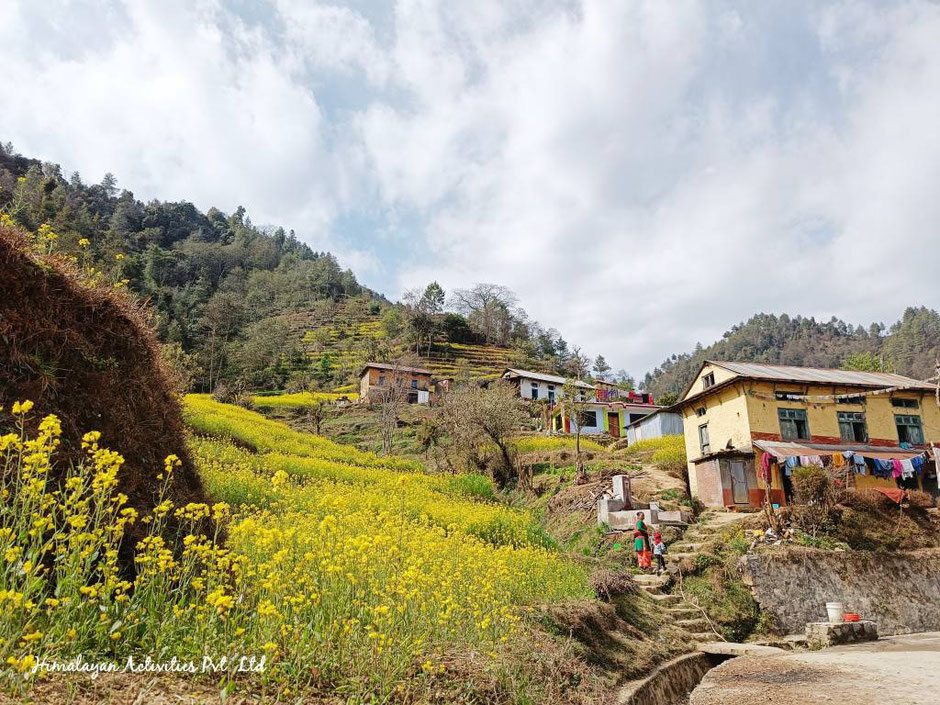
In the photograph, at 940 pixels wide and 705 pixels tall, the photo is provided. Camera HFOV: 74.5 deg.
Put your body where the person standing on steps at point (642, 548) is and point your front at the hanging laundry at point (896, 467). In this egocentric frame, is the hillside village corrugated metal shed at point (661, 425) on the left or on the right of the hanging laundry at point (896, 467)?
left

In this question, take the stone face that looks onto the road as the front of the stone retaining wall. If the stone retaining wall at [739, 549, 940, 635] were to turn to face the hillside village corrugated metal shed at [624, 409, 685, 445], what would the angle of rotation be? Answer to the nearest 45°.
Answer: approximately 135° to its right

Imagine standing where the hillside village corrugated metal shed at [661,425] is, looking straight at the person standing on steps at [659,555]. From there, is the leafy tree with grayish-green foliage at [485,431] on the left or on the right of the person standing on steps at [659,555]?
right

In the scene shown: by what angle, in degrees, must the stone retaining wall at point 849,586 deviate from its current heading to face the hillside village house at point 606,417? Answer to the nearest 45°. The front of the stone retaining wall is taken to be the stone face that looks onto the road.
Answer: approximately 135° to its right

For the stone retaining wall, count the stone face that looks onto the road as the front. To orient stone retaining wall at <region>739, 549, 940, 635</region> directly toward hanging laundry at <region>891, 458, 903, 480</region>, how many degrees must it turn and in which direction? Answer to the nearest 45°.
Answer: approximately 180°
